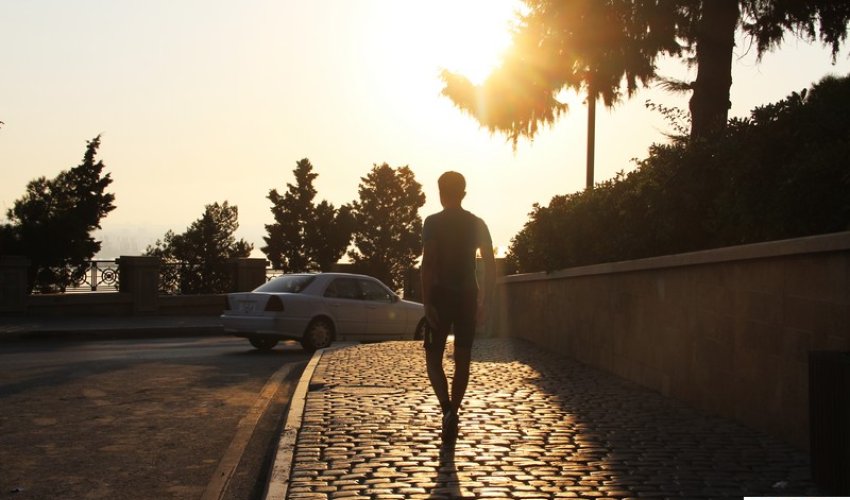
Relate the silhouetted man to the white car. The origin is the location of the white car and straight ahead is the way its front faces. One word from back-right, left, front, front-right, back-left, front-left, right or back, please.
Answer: back-right

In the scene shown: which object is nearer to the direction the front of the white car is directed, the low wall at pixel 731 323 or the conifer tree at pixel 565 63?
the conifer tree

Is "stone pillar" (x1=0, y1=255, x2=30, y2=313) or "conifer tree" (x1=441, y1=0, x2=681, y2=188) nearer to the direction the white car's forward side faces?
the conifer tree

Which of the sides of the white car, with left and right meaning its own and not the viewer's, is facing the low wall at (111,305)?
left

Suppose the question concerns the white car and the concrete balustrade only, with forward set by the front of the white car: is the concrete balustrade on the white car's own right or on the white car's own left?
on the white car's own left

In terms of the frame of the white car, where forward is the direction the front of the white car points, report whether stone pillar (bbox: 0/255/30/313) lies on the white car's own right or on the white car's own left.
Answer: on the white car's own left

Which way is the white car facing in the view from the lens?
facing away from the viewer and to the right of the viewer

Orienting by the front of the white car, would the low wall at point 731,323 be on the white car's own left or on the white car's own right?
on the white car's own right

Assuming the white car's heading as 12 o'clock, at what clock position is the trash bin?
The trash bin is roughly at 4 o'clock from the white car.
